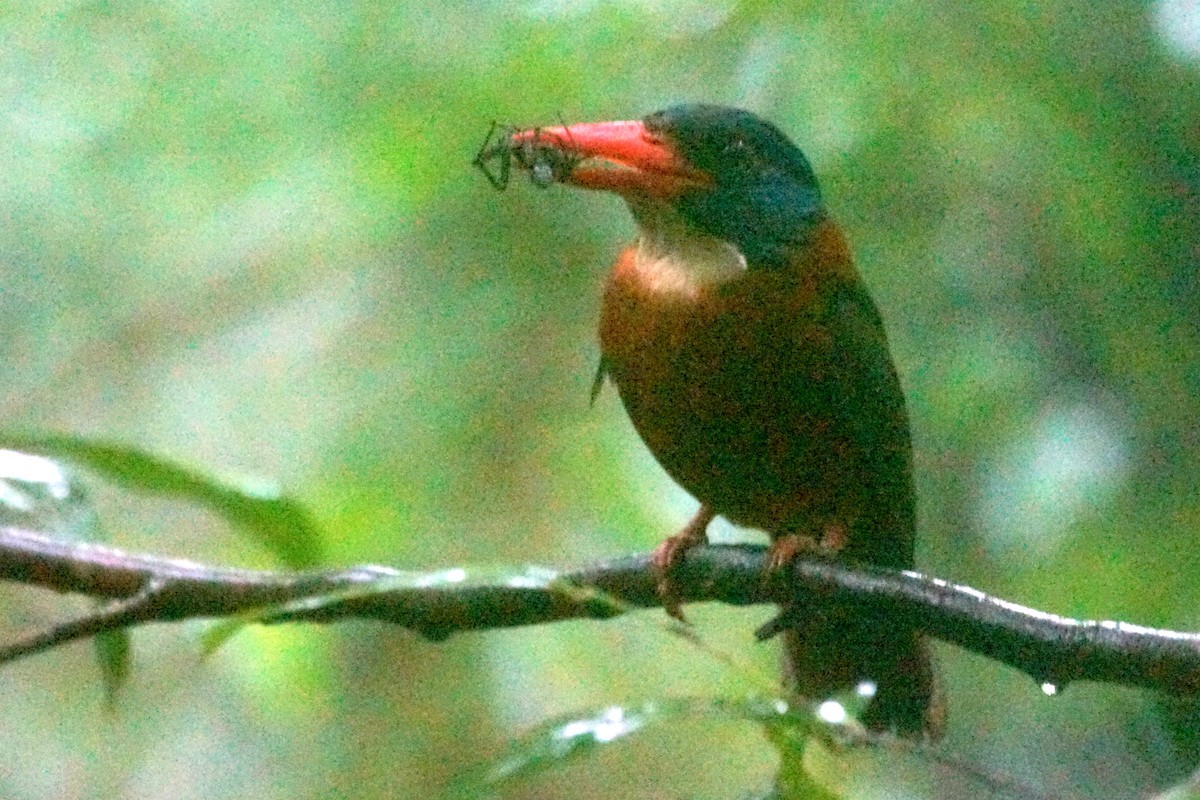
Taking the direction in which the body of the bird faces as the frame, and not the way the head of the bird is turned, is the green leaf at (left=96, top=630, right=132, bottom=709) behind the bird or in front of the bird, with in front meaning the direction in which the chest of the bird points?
in front

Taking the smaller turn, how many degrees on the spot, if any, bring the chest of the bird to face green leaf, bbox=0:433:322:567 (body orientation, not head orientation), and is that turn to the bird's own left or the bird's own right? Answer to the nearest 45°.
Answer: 0° — it already faces it

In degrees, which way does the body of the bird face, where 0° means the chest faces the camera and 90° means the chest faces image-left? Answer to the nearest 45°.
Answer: approximately 45°

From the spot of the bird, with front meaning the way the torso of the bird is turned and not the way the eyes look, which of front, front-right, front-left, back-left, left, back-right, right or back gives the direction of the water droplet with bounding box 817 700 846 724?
front-left
